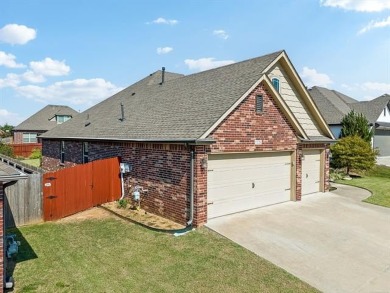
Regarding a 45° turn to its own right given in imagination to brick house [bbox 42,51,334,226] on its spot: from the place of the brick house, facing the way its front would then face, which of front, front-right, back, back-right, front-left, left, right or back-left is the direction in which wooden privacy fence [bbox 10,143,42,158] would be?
back-right

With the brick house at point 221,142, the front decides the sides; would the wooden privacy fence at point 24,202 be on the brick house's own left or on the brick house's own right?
on the brick house's own right

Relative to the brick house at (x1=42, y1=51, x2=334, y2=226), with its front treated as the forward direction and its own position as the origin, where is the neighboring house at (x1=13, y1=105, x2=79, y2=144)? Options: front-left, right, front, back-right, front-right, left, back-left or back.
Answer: back

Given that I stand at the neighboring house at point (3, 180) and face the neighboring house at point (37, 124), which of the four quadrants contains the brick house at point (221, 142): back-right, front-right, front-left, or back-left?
front-right

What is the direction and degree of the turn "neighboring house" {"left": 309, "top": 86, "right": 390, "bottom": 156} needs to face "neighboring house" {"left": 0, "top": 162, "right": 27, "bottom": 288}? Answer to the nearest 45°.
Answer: approximately 45° to its right

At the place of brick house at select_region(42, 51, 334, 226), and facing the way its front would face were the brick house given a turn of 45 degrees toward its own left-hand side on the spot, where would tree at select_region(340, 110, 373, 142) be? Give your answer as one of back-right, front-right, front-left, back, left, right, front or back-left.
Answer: front-left

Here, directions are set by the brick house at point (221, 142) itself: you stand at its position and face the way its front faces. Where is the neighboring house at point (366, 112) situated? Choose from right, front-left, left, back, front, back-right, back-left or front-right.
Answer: left

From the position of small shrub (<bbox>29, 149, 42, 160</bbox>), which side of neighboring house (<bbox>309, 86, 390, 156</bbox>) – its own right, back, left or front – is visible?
right

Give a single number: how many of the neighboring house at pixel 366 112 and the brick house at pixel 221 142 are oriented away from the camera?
0

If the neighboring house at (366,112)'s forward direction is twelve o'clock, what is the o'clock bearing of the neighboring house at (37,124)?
the neighboring house at (37,124) is roughly at 4 o'clock from the neighboring house at (366,112).

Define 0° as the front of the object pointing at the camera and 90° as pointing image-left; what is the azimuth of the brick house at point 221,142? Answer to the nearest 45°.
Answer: approximately 315°

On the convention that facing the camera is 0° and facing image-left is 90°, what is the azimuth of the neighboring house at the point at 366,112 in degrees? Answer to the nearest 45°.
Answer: approximately 315°

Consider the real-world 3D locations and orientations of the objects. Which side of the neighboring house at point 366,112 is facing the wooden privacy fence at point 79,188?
right

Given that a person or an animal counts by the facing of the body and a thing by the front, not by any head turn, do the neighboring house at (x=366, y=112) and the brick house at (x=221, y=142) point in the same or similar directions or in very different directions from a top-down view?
same or similar directions

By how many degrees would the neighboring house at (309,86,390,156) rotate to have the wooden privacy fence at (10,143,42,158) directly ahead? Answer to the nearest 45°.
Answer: approximately 135° to its right
